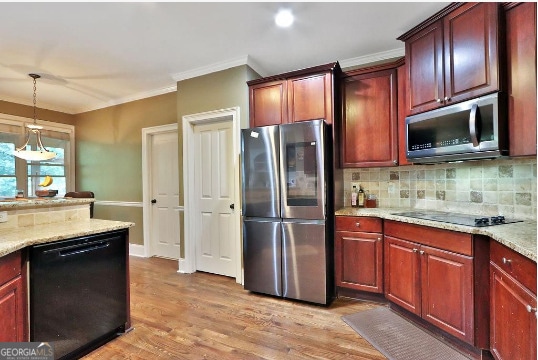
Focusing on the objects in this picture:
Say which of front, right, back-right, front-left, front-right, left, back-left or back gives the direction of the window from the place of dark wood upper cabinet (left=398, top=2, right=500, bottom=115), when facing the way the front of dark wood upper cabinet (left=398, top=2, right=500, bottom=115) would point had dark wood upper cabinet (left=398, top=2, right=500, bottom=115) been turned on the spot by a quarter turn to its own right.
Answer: front-left

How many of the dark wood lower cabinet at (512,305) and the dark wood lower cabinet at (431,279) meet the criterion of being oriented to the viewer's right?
0

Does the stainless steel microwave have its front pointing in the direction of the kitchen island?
yes

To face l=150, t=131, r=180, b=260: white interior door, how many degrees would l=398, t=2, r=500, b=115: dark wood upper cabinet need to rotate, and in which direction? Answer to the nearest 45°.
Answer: approximately 45° to its right

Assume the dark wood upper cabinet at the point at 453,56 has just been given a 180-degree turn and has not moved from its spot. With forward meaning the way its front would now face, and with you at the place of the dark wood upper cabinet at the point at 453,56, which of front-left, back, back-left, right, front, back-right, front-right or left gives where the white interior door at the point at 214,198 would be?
back-left

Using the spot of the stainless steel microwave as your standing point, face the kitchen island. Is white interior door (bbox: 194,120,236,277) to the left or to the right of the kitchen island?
right

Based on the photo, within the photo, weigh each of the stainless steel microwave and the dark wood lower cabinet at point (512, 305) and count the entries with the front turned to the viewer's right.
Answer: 0

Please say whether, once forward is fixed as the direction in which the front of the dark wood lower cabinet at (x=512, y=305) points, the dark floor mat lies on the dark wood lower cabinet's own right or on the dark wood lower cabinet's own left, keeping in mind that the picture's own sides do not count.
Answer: on the dark wood lower cabinet's own right

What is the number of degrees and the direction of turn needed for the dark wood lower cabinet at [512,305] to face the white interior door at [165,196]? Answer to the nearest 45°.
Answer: approximately 45° to its right

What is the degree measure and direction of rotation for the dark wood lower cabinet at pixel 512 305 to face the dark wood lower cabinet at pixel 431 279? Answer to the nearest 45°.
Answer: approximately 90° to its right

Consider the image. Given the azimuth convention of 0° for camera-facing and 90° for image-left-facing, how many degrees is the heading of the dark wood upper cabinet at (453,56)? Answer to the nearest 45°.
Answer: approximately 45°
